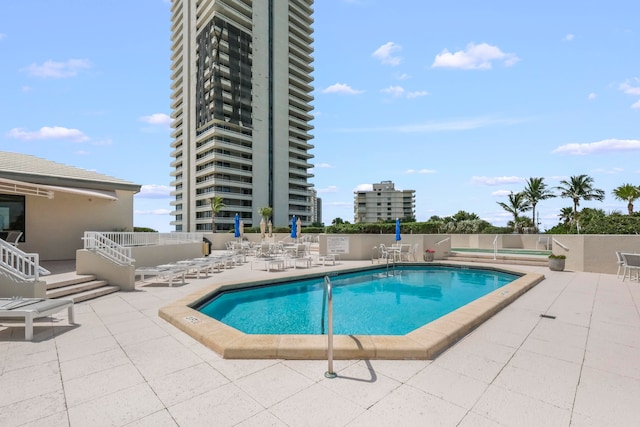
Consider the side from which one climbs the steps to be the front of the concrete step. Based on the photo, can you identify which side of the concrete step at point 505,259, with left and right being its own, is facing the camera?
front

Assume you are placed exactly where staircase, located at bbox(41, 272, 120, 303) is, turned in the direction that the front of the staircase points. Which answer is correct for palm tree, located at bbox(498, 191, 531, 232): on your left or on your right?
on your left

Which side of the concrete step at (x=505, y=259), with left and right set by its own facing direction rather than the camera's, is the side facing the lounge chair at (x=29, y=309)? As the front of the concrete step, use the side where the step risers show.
front

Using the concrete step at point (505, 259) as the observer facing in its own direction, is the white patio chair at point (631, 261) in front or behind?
in front

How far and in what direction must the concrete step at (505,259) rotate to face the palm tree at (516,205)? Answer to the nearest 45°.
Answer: approximately 180°

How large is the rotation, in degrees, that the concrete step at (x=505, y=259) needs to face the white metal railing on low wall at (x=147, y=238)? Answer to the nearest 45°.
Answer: approximately 45° to its right

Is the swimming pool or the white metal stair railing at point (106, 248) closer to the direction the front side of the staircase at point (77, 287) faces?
the swimming pool

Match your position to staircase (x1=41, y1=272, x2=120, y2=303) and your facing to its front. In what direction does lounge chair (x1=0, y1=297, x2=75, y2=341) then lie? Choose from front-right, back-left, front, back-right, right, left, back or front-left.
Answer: front-right

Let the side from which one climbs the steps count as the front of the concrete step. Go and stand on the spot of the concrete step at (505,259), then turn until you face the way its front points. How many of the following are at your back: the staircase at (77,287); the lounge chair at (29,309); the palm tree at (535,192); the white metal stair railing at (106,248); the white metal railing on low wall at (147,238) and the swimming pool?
1

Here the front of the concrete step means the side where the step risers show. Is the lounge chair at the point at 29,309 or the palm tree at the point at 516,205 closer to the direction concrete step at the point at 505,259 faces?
the lounge chair

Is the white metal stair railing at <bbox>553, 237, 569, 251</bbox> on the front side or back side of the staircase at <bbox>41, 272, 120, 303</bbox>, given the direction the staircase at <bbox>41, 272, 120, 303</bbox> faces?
on the front side

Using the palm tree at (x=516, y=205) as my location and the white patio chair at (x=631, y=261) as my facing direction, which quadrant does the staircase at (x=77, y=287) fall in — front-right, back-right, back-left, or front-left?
front-right

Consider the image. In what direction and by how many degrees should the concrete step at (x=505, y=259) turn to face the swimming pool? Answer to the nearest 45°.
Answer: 0° — it already faces it

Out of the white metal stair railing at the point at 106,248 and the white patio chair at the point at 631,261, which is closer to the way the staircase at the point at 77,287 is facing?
the white patio chair

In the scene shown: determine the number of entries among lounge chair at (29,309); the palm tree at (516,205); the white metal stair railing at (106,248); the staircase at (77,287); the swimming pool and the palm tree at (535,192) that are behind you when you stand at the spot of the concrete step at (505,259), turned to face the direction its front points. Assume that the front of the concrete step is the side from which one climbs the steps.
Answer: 2

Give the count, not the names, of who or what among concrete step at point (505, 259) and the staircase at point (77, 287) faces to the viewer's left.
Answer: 0

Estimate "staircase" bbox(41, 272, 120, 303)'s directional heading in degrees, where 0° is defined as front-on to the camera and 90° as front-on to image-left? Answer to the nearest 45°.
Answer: approximately 315°
